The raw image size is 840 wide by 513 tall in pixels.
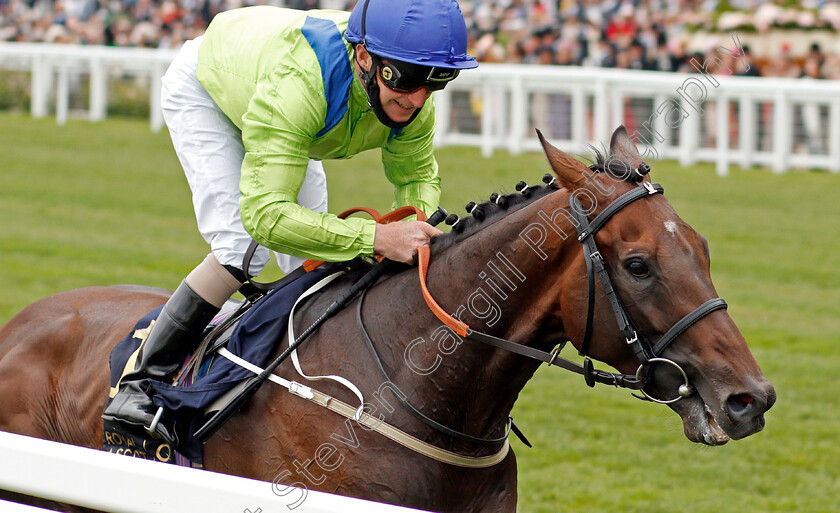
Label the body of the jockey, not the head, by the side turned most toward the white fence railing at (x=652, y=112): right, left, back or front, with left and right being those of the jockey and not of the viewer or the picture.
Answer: left

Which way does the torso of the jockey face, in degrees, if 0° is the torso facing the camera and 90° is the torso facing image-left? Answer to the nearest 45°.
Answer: approximately 315°
